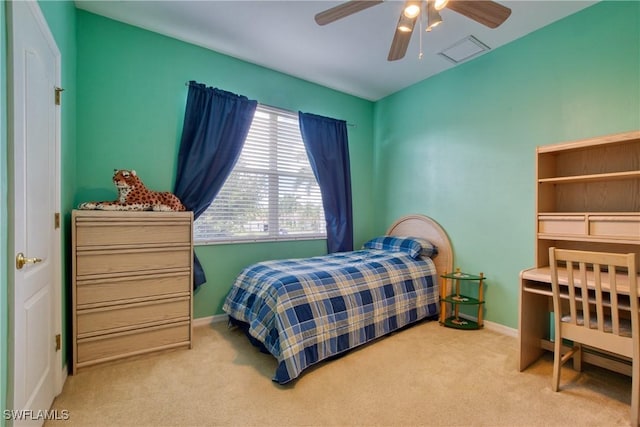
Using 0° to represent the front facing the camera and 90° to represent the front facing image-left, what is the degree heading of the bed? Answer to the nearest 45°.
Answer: approximately 45°

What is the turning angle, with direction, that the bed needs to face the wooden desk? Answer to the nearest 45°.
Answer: approximately 135° to its left

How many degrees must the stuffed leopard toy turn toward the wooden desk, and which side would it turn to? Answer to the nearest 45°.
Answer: approximately 135° to its left

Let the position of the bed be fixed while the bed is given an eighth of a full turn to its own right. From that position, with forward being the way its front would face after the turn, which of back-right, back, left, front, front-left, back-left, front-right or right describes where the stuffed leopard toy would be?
front

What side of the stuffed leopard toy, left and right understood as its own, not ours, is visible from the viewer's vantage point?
left
